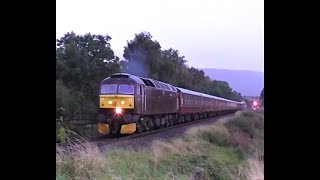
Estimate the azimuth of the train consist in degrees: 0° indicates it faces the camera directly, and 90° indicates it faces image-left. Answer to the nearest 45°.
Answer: approximately 45°
